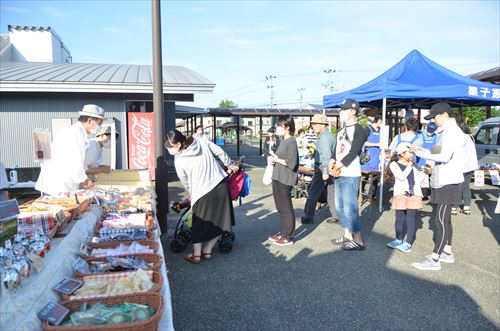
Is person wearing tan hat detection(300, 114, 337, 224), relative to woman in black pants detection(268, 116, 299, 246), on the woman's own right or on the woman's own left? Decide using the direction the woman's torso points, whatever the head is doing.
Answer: on the woman's own right

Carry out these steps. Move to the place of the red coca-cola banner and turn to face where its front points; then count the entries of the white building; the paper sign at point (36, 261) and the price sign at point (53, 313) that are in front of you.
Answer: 2

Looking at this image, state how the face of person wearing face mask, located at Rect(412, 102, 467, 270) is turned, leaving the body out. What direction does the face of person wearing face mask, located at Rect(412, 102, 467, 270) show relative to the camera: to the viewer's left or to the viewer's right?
to the viewer's left

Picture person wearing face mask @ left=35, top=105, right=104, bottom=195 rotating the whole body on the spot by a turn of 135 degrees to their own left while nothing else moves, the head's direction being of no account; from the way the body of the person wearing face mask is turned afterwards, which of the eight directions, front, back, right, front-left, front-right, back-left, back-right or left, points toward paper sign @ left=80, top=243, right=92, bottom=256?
back-left

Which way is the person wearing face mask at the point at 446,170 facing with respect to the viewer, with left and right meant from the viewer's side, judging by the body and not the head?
facing to the left of the viewer

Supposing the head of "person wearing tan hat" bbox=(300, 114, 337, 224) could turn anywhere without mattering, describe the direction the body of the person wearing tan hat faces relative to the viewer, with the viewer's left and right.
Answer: facing to the left of the viewer

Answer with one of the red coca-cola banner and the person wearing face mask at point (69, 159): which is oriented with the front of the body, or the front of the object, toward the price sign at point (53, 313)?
the red coca-cola banner

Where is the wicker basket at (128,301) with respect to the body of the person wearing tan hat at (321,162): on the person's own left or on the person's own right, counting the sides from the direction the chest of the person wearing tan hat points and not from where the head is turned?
on the person's own left

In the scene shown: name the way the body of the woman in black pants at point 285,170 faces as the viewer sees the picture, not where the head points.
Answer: to the viewer's left

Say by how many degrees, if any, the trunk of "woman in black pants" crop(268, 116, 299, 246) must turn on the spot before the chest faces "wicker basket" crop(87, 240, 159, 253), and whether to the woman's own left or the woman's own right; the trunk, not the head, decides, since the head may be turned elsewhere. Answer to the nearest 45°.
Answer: approximately 45° to the woman's own left
